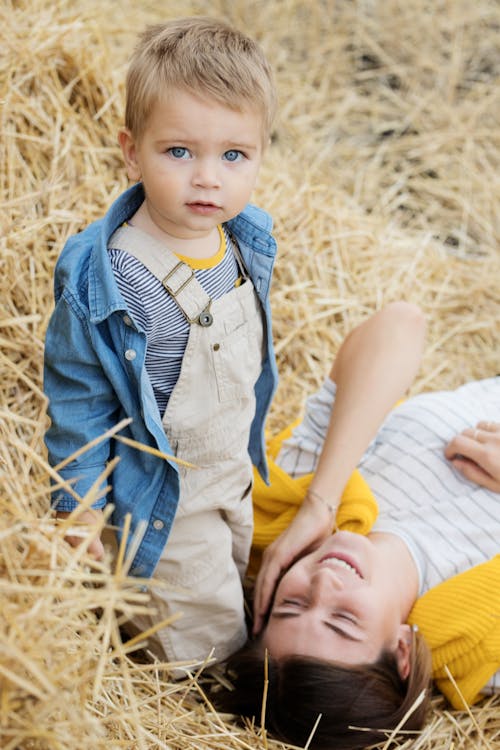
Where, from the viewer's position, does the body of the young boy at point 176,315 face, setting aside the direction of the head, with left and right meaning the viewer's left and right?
facing the viewer and to the right of the viewer
